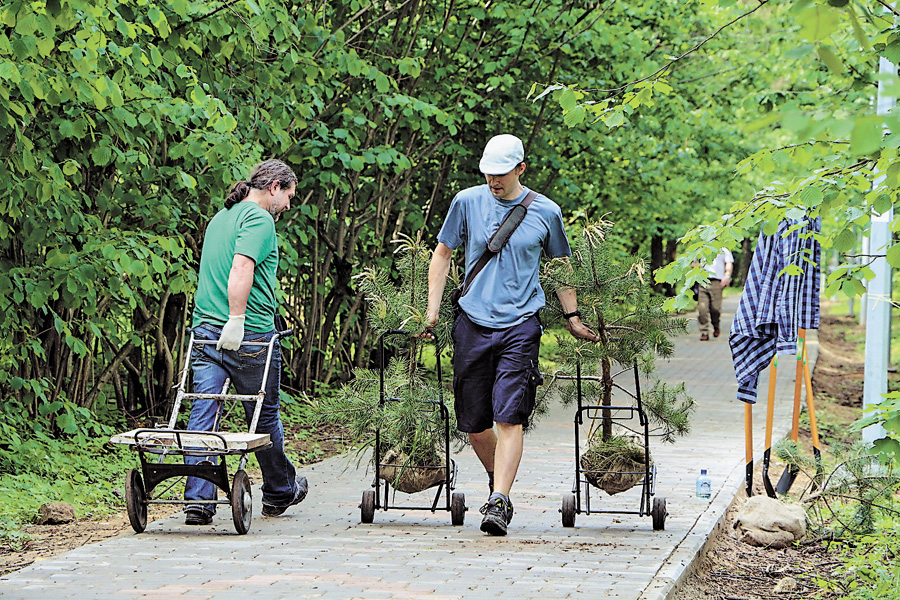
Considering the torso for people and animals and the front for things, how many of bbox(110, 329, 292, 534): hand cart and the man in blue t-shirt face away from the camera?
0

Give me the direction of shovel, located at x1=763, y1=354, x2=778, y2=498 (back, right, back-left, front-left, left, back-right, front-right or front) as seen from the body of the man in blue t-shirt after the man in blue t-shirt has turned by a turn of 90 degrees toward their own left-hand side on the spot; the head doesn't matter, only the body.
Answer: front-left

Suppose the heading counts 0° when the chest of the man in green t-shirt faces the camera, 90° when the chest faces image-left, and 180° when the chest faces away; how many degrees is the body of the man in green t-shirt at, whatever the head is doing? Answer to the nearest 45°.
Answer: approximately 225°

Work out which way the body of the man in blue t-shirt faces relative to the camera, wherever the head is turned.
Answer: toward the camera

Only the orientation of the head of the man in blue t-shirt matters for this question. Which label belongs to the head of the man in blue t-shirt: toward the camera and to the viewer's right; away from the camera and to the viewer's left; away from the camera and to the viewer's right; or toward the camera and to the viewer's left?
toward the camera and to the viewer's left

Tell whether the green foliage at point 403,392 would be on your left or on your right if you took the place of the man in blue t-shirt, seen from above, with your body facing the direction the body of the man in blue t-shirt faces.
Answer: on your right

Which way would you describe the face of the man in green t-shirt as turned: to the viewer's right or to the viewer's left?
to the viewer's right

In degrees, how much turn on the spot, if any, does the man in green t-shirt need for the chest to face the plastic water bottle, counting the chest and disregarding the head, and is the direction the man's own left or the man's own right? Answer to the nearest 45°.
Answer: approximately 45° to the man's own right
